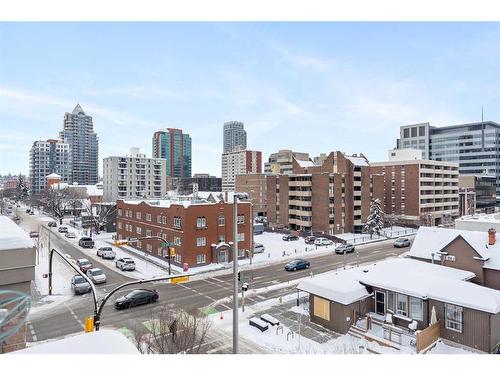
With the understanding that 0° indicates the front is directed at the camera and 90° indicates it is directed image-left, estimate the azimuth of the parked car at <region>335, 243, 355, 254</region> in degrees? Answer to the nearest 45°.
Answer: approximately 45°

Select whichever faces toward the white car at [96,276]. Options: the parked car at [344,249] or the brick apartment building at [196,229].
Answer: the parked car

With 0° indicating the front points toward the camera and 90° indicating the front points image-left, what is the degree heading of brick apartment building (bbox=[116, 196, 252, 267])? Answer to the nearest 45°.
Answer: approximately 315°

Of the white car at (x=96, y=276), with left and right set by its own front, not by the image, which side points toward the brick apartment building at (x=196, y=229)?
left

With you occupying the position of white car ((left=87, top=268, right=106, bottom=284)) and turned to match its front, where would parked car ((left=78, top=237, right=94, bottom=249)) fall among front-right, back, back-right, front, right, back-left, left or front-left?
back-left

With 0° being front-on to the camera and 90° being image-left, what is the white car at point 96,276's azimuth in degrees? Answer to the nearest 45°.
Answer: approximately 315°

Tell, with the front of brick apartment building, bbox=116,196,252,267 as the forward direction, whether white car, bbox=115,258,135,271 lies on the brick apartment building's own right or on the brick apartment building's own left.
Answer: on the brick apartment building's own right

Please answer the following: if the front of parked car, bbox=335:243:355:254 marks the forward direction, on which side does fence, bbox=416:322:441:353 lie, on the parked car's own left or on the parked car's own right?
on the parked car's own left
